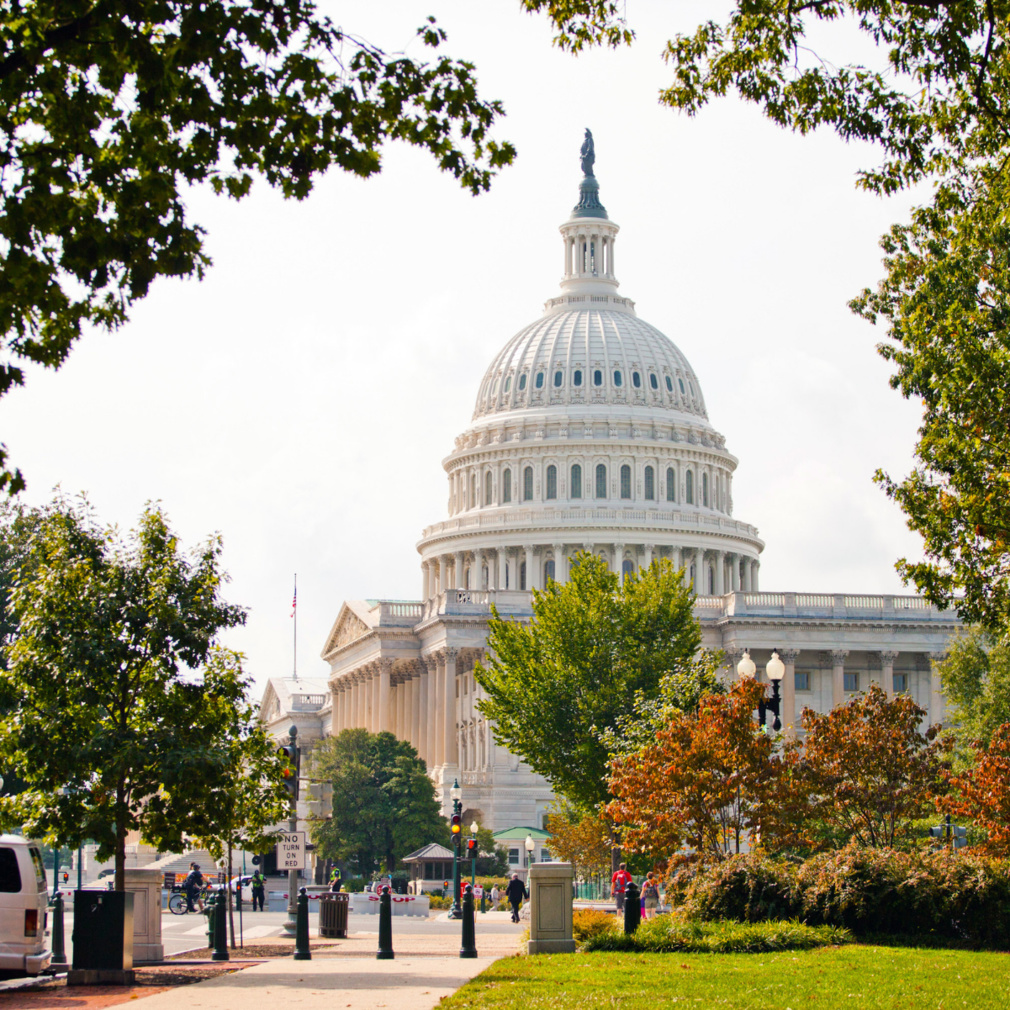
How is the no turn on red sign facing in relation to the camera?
toward the camera

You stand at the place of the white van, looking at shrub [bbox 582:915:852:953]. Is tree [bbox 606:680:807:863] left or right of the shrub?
left

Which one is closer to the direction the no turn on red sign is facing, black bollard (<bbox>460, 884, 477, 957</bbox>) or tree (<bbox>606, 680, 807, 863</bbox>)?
the black bollard

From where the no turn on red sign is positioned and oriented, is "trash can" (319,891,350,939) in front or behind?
in front

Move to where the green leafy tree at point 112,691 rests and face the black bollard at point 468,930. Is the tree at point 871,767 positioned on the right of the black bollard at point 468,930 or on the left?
left

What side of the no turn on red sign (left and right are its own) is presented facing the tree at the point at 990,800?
left

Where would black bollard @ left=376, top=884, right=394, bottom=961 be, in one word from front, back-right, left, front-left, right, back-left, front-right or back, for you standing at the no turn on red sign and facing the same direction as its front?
front

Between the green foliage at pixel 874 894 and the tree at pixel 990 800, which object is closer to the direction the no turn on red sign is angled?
the green foliage

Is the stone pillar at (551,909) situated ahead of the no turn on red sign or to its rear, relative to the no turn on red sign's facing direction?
ahead

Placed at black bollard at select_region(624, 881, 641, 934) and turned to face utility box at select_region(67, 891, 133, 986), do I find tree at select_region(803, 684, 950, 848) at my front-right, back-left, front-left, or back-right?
back-right

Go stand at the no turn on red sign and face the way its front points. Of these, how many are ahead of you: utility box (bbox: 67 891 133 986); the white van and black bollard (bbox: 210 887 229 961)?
3
